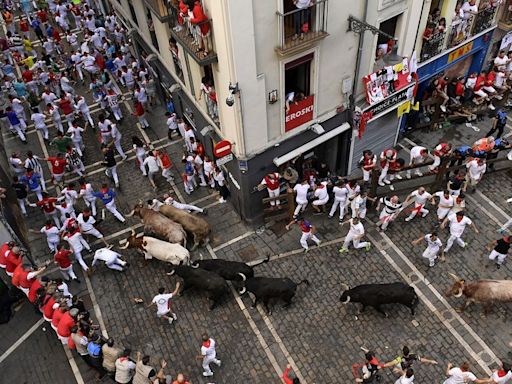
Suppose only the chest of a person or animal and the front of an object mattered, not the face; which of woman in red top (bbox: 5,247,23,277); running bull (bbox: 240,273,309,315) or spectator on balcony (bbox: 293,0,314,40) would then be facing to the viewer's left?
the running bull

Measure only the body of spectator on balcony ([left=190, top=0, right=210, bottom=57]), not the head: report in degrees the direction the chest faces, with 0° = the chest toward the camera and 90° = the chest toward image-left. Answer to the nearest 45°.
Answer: approximately 45°

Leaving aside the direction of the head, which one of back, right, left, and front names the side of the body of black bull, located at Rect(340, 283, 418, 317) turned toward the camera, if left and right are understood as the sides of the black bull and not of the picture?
left

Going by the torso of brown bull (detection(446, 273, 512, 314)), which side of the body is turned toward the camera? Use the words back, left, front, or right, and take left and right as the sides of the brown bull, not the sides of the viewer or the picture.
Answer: left

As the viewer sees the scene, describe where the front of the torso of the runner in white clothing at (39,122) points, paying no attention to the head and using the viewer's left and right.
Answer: facing away from the viewer and to the left of the viewer

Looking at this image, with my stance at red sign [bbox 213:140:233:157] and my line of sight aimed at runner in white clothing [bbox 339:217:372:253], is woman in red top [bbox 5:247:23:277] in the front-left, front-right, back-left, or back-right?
back-right

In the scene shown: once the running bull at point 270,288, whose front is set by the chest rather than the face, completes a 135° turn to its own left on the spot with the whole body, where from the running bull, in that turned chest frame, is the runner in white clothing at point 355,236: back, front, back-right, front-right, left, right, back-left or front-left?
left

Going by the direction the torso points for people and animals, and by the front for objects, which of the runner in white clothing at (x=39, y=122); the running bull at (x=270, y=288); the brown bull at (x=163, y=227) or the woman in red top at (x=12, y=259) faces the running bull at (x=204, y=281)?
the running bull at (x=270, y=288)

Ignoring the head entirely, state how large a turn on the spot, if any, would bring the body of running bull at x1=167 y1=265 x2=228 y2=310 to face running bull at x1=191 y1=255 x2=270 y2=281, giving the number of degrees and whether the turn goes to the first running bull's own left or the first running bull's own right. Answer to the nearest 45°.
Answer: approximately 135° to the first running bull's own right

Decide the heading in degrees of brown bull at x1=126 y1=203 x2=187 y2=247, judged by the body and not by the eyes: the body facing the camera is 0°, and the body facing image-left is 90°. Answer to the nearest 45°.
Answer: approximately 135°

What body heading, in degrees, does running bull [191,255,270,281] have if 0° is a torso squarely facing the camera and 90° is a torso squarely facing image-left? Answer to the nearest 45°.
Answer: approximately 90°

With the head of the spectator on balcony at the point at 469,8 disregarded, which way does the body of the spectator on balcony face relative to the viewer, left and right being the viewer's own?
facing the viewer and to the left of the viewer

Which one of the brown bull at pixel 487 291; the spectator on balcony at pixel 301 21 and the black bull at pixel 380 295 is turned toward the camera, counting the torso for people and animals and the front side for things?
the spectator on balcony

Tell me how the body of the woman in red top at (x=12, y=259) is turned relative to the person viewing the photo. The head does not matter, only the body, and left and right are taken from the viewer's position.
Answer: facing away from the viewer and to the right of the viewer

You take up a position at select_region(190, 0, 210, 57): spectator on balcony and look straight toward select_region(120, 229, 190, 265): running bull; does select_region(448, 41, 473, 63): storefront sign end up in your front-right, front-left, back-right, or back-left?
back-left
